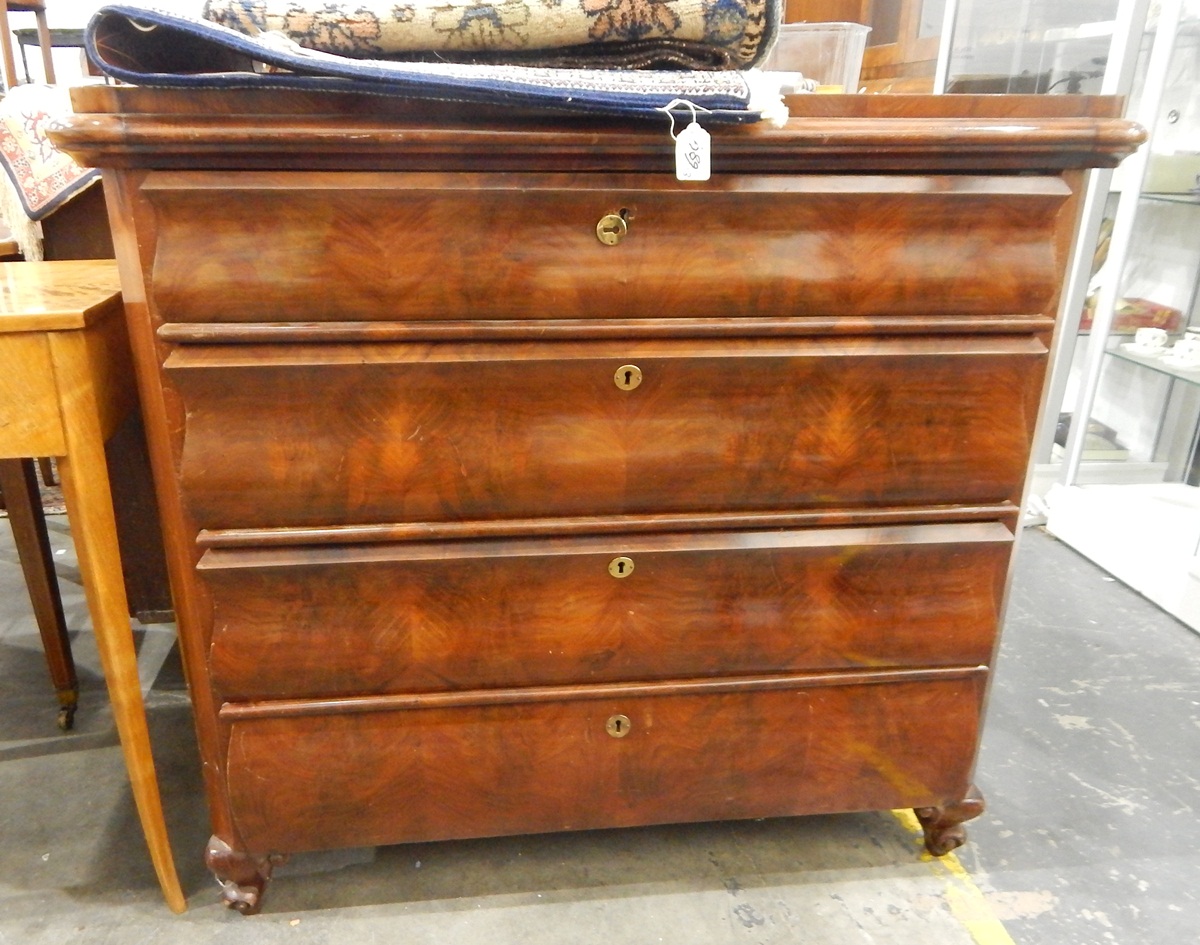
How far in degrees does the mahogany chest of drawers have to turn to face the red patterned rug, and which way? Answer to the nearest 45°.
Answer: approximately 135° to its right

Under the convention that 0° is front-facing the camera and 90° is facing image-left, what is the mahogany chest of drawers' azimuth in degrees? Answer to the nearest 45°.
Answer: approximately 0°

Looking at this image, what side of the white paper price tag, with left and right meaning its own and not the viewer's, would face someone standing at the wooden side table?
right

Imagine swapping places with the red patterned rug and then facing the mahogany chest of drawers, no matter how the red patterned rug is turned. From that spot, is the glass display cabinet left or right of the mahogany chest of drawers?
left

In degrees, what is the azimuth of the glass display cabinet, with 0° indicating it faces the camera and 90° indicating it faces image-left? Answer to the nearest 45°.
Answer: approximately 45°
